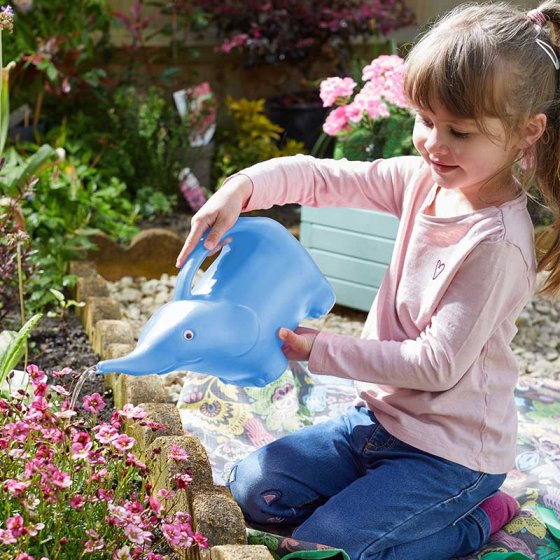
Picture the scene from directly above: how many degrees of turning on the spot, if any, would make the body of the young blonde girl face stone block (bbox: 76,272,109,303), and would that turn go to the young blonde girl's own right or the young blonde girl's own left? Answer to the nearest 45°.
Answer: approximately 90° to the young blonde girl's own right

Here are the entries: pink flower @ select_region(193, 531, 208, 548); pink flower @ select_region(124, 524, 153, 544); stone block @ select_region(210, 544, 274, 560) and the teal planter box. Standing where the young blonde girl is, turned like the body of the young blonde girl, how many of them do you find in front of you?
3

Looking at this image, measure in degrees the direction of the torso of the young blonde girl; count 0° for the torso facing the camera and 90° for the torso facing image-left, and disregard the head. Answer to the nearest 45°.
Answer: approximately 45°

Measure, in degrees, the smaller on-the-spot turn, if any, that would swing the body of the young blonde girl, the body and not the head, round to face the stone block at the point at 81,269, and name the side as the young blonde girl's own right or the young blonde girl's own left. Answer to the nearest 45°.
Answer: approximately 90° to the young blonde girl's own right
